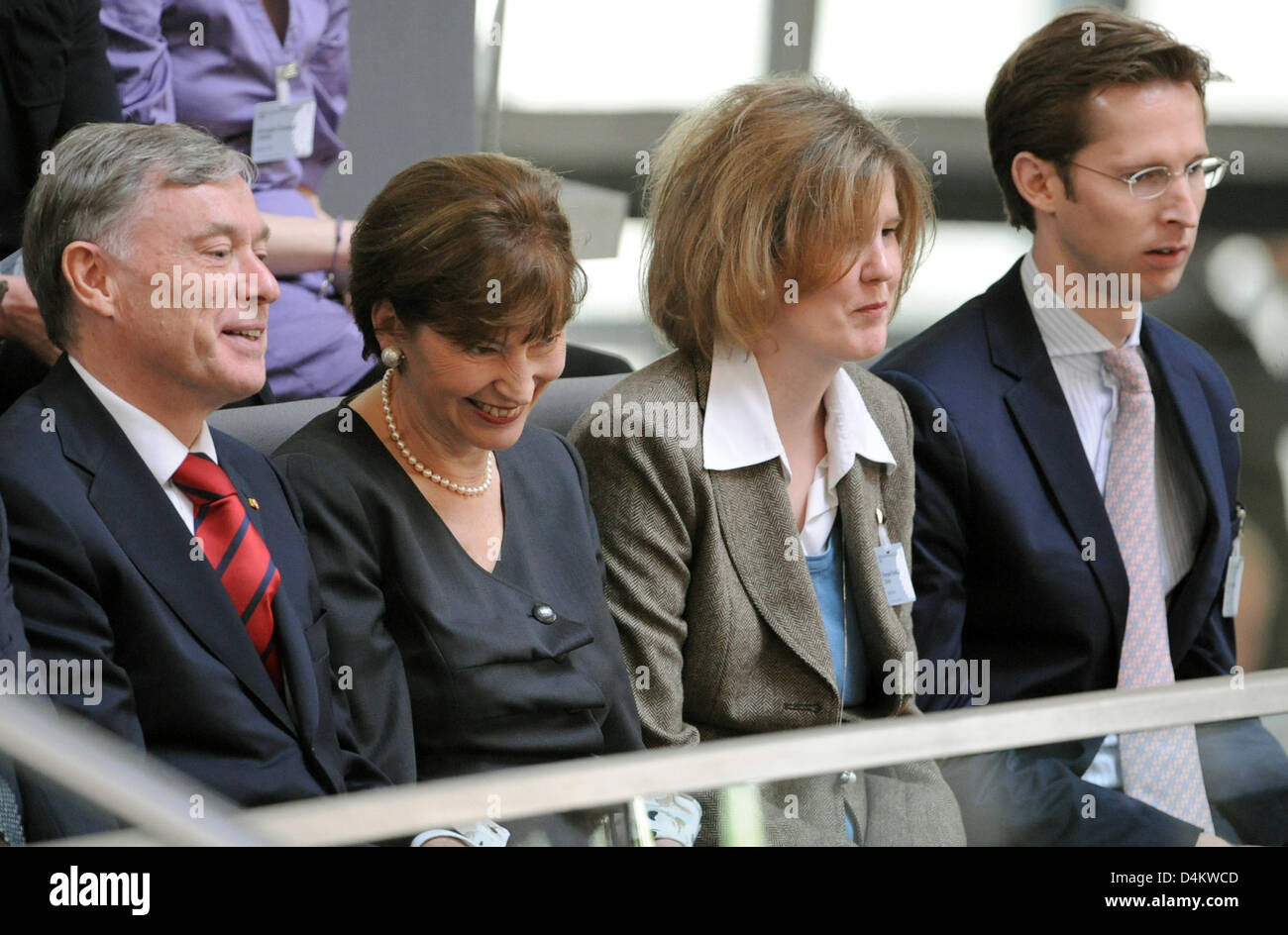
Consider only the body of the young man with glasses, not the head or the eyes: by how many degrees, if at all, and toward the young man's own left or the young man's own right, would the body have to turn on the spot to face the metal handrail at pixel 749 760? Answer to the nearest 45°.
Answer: approximately 45° to the young man's own right

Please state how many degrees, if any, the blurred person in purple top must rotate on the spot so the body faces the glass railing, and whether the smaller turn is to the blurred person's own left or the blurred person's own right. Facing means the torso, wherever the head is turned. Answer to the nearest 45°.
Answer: approximately 45° to the blurred person's own right

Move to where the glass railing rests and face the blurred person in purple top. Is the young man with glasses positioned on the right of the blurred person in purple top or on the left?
right

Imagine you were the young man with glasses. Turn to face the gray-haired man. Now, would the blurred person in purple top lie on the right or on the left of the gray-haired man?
right

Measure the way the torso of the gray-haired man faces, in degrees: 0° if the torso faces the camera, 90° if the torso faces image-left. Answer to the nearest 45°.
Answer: approximately 315°

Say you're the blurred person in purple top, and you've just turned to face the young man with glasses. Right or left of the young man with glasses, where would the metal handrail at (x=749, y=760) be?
right
